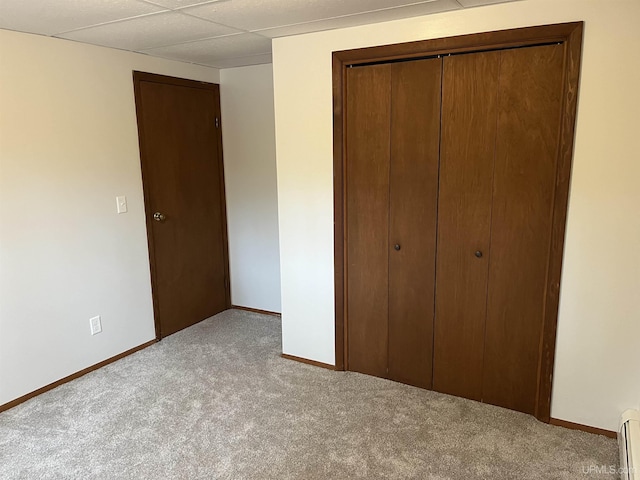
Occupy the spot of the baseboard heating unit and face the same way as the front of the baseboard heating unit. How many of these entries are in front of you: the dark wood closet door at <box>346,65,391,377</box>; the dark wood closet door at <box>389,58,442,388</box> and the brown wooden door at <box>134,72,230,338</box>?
3

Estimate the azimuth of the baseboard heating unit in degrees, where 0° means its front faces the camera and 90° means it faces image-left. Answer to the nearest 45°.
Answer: approximately 90°

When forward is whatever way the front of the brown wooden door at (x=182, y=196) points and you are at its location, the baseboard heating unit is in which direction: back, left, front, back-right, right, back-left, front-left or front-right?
front

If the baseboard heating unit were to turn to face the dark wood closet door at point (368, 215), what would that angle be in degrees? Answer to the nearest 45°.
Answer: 0° — it already faces it

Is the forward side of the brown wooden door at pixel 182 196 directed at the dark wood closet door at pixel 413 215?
yes

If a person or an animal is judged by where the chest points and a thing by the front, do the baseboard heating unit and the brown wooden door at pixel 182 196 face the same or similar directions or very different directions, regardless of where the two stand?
very different directions

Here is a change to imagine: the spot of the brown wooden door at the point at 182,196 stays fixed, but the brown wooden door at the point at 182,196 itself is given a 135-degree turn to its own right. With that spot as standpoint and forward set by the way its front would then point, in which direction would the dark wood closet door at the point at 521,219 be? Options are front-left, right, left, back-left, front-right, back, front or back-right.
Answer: back-left

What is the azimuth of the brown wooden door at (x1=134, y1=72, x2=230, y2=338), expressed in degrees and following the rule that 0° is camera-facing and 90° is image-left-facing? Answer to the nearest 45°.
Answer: approximately 315°

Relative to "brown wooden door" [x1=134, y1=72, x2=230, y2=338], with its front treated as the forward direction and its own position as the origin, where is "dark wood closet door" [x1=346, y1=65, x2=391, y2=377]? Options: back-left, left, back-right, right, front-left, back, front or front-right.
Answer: front

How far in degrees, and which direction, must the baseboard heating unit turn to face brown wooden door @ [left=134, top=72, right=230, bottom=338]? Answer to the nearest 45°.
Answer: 0° — it already faces it
